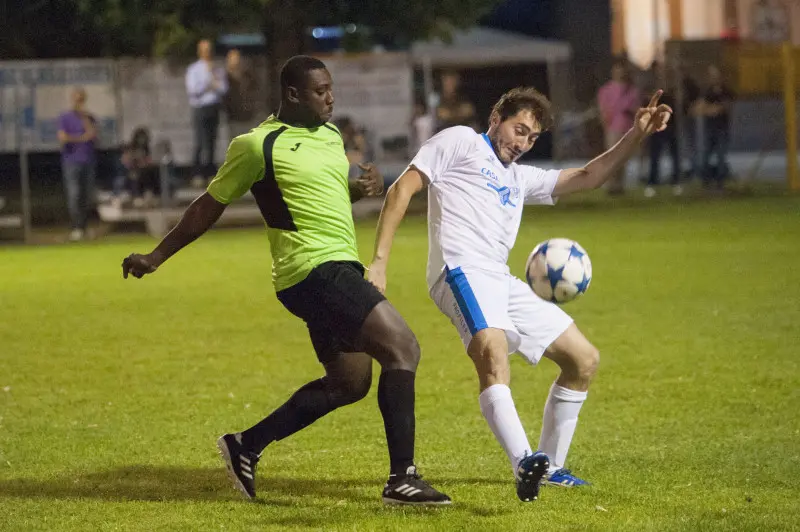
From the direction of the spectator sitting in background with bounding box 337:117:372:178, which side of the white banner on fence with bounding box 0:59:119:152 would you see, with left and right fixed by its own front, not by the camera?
left

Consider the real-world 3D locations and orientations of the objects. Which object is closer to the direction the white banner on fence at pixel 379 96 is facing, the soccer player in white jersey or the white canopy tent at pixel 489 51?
the soccer player in white jersey

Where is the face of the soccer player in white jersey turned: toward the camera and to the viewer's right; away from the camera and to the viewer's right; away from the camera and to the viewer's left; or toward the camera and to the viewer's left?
toward the camera and to the viewer's right

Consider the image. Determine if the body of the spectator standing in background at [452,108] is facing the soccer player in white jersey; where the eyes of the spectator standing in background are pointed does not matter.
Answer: yes

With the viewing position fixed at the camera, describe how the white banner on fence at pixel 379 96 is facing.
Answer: facing the viewer

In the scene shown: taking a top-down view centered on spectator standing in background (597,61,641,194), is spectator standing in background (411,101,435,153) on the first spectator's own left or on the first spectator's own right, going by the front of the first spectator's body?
on the first spectator's own right

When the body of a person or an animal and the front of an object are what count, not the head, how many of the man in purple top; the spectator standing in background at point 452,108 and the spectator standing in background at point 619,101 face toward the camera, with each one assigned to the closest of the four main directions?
3

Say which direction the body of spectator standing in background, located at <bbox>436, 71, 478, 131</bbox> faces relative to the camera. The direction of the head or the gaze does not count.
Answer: toward the camera

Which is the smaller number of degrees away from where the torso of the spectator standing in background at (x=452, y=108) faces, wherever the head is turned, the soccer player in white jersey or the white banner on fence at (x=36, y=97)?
the soccer player in white jersey

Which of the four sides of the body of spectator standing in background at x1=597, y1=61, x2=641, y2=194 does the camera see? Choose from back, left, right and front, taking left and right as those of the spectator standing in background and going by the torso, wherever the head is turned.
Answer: front

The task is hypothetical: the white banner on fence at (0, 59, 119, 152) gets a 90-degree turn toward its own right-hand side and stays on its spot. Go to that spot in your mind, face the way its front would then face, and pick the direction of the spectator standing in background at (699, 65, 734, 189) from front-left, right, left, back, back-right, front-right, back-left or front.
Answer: back

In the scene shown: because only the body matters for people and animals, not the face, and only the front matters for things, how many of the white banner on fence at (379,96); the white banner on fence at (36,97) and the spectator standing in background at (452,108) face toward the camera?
3
